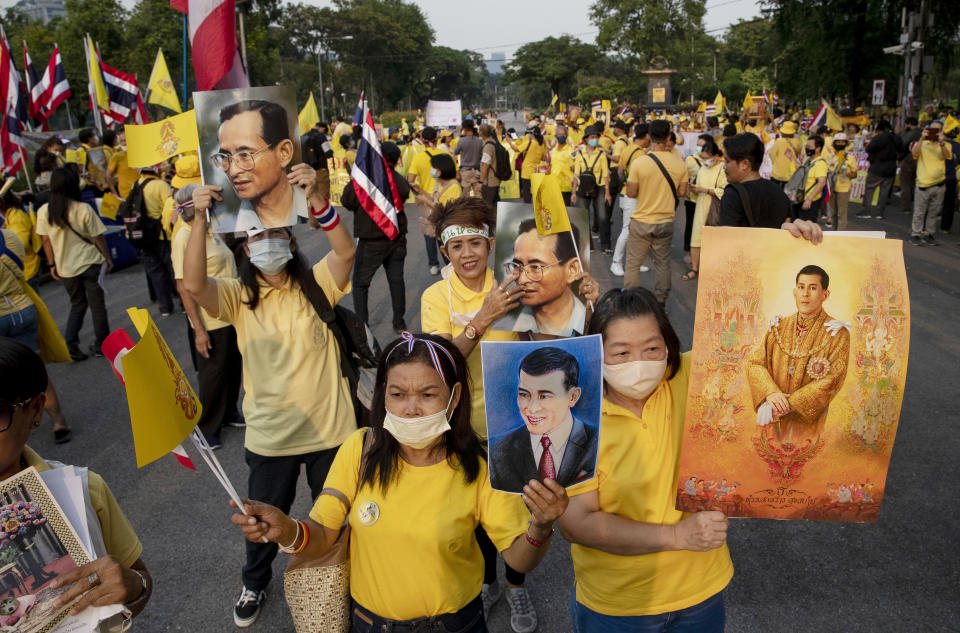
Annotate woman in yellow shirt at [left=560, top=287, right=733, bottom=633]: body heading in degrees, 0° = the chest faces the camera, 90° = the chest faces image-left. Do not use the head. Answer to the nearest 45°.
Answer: approximately 0°

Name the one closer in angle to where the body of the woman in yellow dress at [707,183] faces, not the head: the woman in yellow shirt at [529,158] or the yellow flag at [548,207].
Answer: the yellow flag

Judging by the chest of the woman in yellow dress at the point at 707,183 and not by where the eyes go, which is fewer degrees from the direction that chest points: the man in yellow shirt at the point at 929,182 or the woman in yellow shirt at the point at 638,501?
the woman in yellow shirt

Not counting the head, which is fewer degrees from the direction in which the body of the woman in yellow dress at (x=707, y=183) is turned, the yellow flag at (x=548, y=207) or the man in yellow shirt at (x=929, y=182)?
the yellow flag

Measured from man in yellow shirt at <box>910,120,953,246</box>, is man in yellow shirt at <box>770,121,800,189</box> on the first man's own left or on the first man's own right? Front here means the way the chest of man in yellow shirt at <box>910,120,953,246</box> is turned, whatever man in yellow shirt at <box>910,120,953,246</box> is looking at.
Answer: on the first man's own right

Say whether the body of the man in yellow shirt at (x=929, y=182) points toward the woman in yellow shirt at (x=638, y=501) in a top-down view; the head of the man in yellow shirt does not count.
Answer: yes

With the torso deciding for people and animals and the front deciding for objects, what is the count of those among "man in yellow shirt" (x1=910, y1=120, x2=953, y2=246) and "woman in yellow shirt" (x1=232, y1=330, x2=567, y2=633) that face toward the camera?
2

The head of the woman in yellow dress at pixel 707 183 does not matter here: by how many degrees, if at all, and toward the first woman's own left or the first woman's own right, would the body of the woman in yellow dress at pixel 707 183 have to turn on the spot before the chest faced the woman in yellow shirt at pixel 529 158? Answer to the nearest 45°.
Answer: approximately 90° to the first woman's own right

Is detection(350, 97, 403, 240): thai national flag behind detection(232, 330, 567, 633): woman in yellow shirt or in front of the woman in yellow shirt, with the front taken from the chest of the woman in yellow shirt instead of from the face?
behind

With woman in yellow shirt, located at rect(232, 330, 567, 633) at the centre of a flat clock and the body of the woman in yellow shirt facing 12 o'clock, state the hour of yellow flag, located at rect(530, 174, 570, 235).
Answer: The yellow flag is roughly at 7 o'clock from the woman in yellow shirt.
